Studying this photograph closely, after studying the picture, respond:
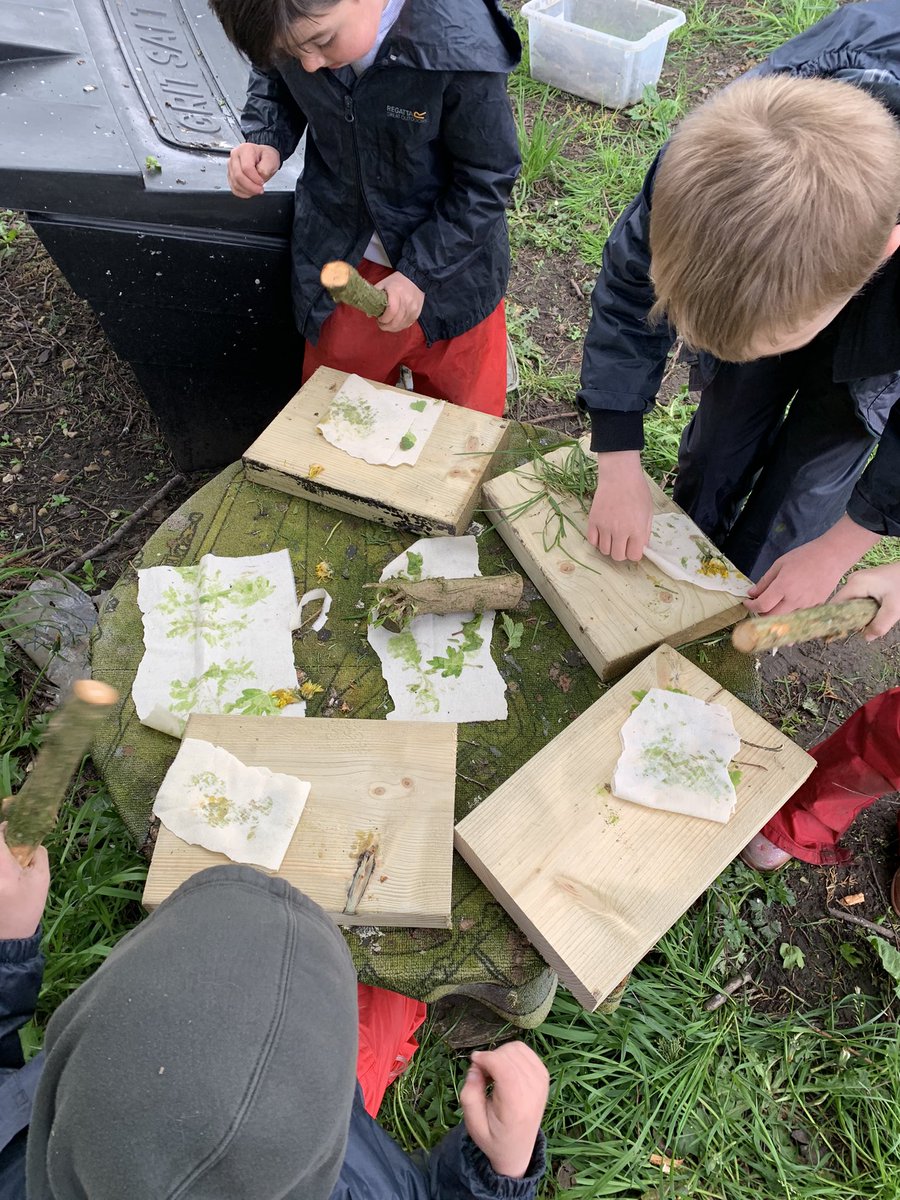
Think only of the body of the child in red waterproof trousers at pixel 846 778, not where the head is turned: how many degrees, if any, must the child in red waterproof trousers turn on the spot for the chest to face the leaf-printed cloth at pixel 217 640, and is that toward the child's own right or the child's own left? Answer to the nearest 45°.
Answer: approximately 45° to the child's own left

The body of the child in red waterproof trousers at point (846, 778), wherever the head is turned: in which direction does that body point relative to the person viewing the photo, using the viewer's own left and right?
facing to the left of the viewer

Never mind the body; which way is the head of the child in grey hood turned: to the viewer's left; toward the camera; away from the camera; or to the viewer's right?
away from the camera

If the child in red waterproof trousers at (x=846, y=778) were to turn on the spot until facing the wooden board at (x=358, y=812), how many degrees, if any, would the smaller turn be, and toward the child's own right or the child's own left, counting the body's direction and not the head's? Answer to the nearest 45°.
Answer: approximately 45° to the child's own left

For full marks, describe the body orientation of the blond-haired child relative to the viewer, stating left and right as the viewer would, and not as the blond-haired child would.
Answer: facing the viewer and to the left of the viewer

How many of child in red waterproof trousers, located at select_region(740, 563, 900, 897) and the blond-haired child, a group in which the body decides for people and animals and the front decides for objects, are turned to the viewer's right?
0

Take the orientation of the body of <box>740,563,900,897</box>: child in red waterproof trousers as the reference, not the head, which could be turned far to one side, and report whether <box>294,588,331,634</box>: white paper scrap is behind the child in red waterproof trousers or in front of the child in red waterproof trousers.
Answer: in front

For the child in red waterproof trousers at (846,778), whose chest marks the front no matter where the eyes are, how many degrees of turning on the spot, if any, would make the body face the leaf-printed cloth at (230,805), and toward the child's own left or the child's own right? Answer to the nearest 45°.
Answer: approximately 45° to the child's own left
